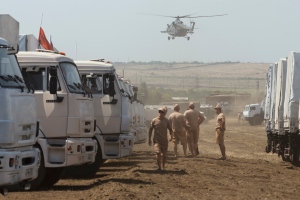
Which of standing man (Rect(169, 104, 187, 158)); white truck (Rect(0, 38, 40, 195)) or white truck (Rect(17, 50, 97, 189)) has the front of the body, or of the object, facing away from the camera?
the standing man

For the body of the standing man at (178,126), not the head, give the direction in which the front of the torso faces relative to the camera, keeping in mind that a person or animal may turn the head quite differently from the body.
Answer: away from the camera

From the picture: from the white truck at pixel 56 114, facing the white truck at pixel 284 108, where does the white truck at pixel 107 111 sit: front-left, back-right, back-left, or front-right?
front-left

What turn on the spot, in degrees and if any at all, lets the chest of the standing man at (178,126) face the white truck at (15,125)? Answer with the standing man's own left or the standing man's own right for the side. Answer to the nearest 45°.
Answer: approximately 180°

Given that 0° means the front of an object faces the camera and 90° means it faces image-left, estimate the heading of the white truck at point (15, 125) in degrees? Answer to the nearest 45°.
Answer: approximately 315°

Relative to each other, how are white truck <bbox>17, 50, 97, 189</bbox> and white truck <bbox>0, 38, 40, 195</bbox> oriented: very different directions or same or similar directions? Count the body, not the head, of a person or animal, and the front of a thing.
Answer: same or similar directions
